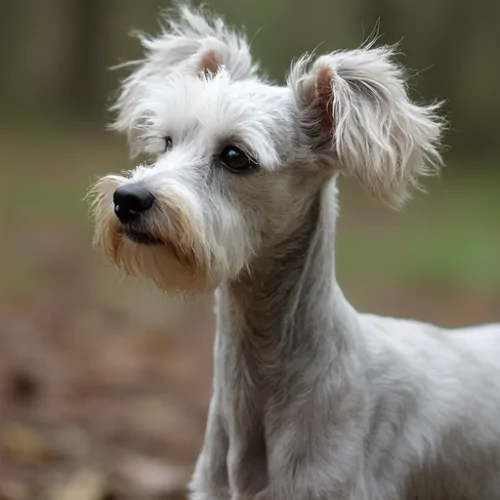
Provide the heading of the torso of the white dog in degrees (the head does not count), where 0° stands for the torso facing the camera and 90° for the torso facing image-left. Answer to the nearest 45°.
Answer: approximately 45°
